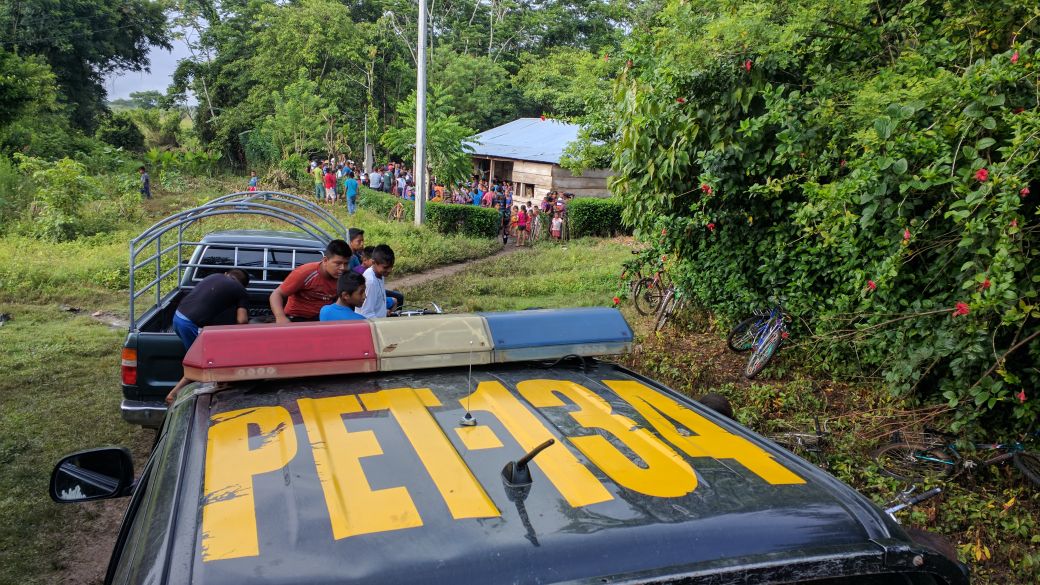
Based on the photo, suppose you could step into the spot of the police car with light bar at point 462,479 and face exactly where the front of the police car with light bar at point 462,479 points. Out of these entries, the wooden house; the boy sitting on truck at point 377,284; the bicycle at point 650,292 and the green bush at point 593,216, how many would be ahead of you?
4

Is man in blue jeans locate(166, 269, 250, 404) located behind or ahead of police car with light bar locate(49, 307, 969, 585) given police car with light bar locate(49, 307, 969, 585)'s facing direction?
ahead

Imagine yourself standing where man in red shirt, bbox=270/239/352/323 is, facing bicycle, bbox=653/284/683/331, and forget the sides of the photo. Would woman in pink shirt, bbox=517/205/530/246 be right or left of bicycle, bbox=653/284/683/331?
left

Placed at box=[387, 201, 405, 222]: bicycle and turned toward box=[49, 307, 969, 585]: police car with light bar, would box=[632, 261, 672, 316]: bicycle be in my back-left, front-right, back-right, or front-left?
front-left

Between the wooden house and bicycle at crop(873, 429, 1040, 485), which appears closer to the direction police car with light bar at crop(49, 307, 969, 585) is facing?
the wooden house

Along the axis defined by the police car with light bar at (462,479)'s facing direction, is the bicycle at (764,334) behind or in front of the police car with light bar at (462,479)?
in front

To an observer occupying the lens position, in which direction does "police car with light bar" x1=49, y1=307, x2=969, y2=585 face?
facing away from the viewer
